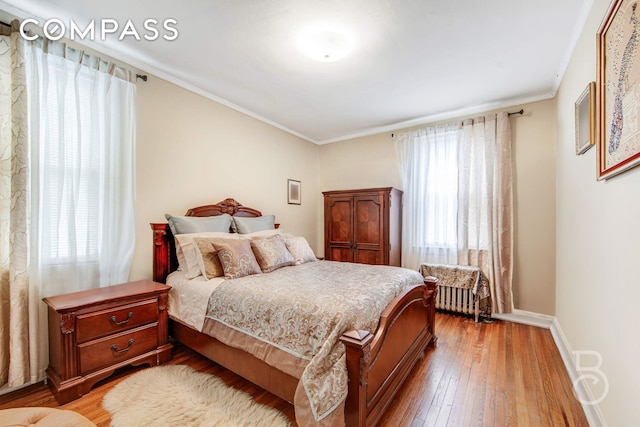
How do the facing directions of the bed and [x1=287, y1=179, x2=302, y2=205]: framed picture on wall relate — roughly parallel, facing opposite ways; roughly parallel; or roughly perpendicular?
roughly parallel

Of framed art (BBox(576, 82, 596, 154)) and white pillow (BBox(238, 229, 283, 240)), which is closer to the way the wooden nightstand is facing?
the framed art

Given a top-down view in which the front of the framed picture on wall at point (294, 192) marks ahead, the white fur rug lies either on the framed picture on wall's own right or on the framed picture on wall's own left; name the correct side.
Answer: on the framed picture on wall's own right

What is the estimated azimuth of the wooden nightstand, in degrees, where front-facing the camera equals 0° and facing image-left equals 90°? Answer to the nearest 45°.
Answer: approximately 315°

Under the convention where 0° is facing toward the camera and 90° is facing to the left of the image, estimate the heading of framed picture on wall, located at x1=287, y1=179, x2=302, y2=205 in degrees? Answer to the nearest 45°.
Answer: approximately 315°

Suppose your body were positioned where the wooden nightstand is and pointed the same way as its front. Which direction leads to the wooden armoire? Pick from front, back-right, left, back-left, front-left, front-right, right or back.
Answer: front-left

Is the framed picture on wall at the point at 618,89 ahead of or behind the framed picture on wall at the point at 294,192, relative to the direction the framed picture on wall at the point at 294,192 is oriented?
ahead

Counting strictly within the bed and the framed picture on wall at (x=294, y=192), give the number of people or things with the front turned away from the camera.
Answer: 0

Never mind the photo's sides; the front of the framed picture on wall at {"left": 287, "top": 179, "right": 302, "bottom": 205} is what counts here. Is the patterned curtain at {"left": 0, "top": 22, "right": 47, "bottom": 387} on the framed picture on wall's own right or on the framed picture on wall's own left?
on the framed picture on wall's own right

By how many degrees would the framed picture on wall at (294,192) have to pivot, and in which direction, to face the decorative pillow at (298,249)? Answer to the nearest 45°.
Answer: approximately 45° to its right

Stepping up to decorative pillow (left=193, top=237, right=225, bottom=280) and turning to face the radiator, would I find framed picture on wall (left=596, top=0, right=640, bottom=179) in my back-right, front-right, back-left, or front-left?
front-right

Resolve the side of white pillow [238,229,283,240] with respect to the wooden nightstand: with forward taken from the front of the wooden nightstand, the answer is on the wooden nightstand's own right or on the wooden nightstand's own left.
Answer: on the wooden nightstand's own left

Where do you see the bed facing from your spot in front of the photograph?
facing the viewer and to the right of the viewer
